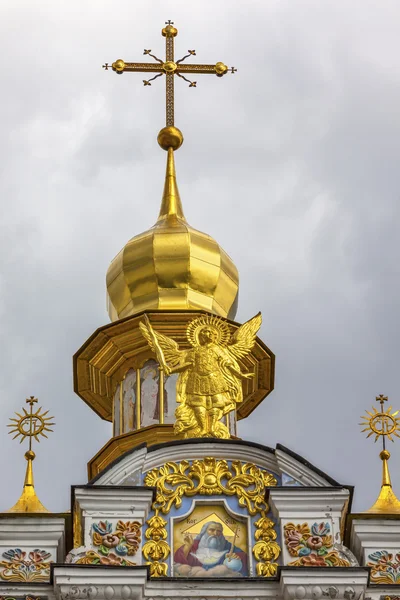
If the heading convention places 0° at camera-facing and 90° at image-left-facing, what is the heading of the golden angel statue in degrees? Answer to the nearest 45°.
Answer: approximately 0°
